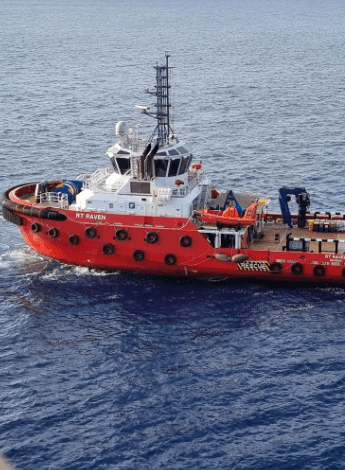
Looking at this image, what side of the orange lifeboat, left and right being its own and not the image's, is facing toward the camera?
left

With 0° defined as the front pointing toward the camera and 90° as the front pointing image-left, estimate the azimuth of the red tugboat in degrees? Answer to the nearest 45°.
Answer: approximately 90°
